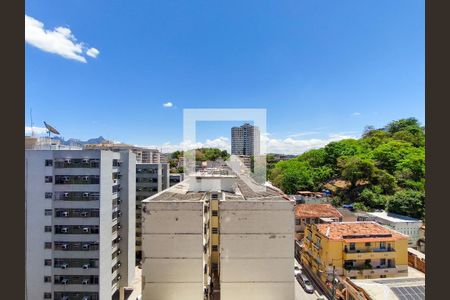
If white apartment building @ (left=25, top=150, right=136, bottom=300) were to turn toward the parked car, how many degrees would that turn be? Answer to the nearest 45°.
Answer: approximately 90° to its left

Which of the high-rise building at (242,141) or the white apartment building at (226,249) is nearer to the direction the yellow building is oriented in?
the white apartment building

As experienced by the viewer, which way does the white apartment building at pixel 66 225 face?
facing the viewer

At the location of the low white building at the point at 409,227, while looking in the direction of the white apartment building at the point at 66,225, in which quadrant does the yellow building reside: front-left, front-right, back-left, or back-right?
front-left

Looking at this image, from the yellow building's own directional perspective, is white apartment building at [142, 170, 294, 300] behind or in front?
in front

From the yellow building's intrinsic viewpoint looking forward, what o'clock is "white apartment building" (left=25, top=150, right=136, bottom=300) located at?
The white apartment building is roughly at 2 o'clock from the yellow building.

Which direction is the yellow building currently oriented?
toward the camera

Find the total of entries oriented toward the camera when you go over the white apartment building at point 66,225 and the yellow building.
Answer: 2

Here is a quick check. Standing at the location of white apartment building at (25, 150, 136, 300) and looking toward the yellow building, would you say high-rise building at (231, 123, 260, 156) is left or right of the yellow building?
left

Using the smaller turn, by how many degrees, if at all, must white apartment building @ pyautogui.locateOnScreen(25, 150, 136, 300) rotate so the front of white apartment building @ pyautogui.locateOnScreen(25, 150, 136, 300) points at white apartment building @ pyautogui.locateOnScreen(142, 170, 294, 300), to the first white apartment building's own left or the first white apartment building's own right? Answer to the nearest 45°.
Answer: approximately 45° to the first white apartment building's own left
